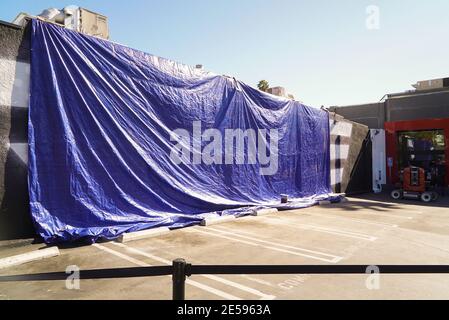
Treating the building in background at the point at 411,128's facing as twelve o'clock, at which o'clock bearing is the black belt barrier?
The black belt barrier is roughly at 12 o'clock from the building in background.

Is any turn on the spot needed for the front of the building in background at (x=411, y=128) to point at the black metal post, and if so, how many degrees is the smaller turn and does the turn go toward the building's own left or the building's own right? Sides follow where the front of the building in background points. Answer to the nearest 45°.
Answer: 0° — it already faces it

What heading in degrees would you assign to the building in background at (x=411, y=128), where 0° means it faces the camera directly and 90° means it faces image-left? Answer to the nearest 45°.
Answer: approximately 0°
